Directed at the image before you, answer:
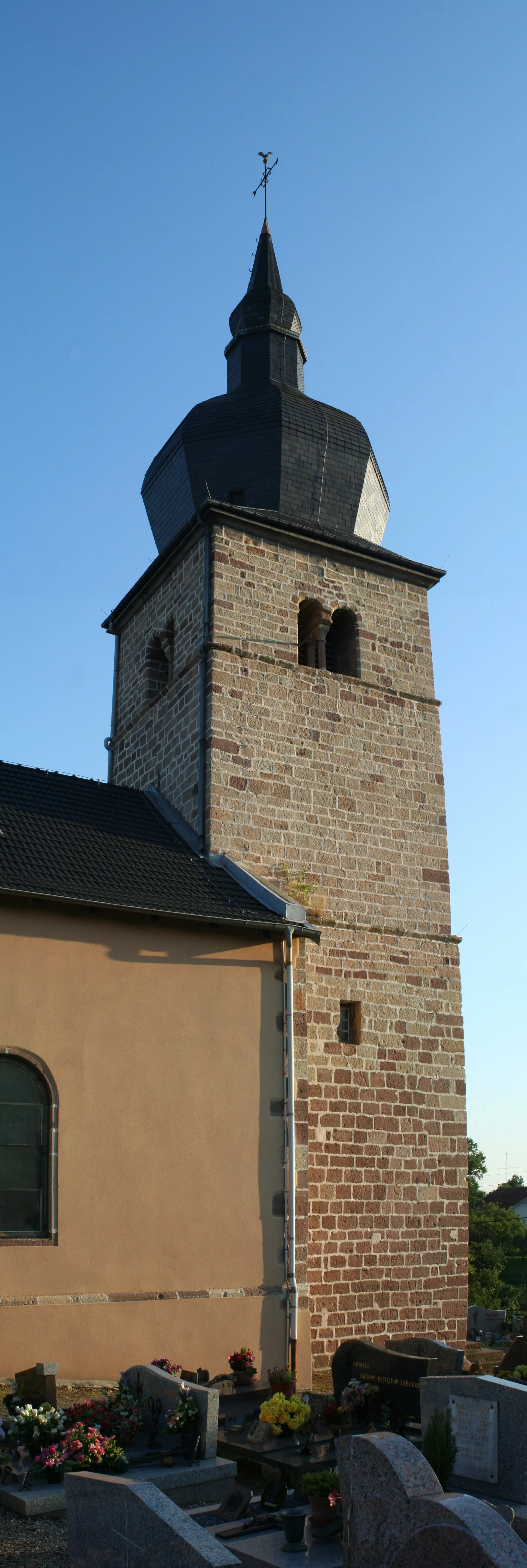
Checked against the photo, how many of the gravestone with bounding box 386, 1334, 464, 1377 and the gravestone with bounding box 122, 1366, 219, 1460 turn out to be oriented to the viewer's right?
0

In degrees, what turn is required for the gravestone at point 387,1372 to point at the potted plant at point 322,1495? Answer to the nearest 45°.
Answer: approximately 45° to its left

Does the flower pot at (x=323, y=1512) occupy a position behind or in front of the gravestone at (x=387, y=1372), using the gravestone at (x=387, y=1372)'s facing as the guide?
in front

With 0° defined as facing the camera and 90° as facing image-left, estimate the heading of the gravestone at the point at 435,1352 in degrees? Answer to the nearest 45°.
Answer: approximately 45°

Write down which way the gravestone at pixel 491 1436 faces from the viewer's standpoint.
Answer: facing the viewer and to the left of the viewer

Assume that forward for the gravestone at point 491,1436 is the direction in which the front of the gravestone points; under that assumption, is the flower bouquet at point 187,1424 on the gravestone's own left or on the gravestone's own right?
on the gravestone's own right

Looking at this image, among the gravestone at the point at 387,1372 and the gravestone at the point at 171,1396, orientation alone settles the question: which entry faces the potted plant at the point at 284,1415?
the gravestone at the point at 387,1372

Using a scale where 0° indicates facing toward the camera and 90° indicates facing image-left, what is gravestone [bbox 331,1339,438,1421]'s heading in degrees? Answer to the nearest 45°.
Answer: approximately 45°

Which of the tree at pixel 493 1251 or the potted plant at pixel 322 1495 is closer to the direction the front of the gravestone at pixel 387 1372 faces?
the potted plant

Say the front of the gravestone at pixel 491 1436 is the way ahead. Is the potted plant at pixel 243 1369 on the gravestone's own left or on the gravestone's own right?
on the gravestone's own right

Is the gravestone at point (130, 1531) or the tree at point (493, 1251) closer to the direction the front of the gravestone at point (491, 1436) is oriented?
the gravestone
